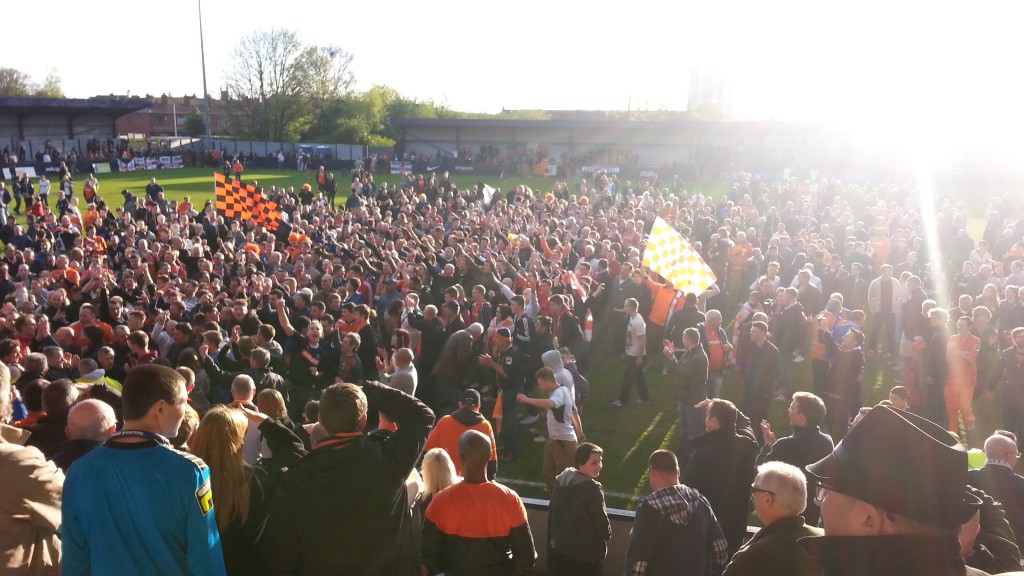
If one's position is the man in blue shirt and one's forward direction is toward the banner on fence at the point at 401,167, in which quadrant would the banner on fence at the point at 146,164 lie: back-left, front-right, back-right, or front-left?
front-left

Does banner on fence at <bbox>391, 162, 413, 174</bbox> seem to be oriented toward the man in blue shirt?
yes

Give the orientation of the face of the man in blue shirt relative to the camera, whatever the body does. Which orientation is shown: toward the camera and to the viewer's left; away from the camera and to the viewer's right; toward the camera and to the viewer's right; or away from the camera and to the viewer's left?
away from the camera and to the viewer's right

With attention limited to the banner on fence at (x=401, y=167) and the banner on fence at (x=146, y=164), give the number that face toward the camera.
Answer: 2

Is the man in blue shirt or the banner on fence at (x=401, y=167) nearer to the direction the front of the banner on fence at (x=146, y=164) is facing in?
the man in blue shirt

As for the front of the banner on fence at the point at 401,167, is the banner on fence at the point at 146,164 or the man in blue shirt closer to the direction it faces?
the man in blue shirt

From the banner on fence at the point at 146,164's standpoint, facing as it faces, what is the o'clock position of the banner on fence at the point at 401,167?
the banner on fence at the point at 401,167 is roughly at 10 o'clock from the banner on fence at the point at 146,164.

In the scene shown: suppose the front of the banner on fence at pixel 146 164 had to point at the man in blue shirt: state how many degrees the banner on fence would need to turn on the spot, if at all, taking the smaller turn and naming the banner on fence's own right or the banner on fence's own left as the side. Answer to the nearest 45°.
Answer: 0° — it already faces them

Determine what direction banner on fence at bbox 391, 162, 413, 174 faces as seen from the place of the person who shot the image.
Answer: facing the viewer

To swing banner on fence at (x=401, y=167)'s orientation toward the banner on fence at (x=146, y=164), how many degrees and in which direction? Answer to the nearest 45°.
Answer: approximately 90° to its right
